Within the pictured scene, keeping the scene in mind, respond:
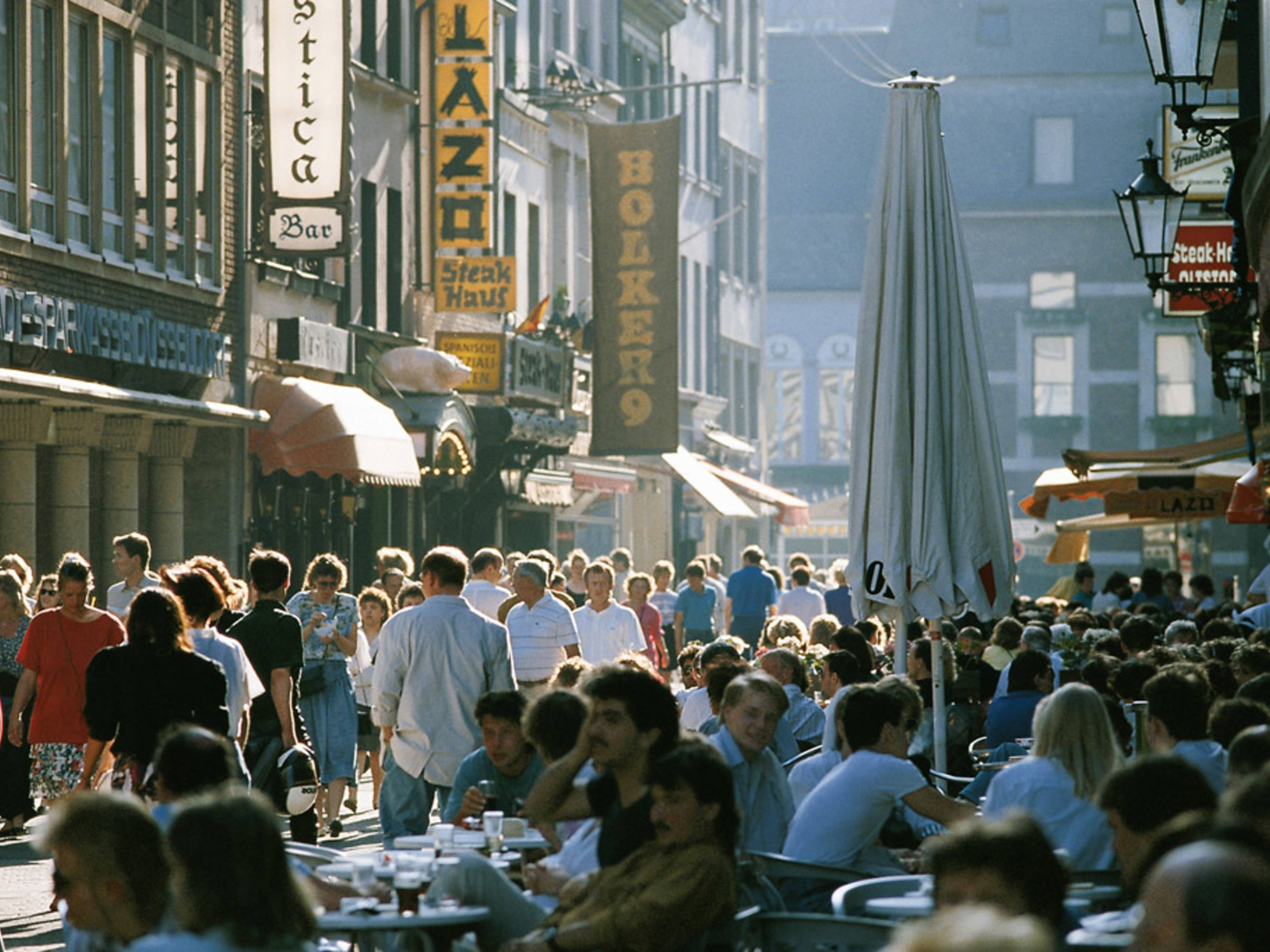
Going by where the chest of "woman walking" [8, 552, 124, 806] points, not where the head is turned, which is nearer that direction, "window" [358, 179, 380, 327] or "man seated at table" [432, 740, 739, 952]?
the man seated at table

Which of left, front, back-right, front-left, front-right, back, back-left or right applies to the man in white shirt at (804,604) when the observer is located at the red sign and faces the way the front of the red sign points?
back-right
